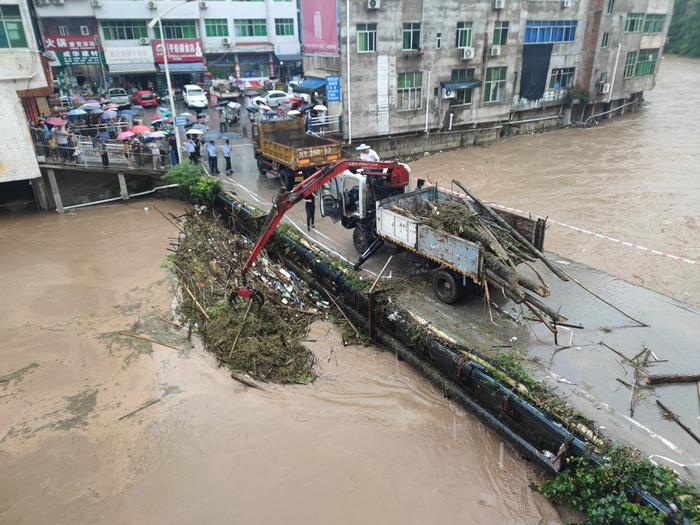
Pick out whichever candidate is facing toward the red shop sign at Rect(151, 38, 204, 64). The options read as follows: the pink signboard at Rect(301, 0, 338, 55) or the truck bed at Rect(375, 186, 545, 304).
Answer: the truck bed

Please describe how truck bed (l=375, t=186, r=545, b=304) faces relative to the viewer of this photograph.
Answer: facing away from the viewer and to the left of the viewer

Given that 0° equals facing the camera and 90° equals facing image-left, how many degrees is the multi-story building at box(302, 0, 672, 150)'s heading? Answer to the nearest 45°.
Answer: approximately 0°

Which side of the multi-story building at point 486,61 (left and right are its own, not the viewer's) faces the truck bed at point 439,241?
front

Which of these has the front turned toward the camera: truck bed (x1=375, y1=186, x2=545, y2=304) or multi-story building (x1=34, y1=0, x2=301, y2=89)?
the multi-story building

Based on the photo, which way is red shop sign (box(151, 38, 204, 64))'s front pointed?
toward the camera

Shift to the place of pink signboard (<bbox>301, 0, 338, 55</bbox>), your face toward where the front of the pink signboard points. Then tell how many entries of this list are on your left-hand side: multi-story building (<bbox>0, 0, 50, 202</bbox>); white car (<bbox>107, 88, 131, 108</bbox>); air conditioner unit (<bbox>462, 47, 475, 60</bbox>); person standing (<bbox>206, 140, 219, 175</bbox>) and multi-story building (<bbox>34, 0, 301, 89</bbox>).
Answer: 1

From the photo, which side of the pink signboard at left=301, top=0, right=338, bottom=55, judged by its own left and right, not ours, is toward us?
front

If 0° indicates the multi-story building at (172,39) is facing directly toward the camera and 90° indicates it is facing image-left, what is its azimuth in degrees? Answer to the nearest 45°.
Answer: approximately 0°

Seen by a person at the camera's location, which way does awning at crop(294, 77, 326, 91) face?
facing the viewer and to the left of the viewer

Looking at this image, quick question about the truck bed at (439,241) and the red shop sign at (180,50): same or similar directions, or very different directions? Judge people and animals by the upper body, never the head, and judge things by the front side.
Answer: very different directions

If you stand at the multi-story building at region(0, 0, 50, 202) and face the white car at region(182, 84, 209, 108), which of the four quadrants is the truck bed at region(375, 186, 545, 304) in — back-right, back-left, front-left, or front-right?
back-right

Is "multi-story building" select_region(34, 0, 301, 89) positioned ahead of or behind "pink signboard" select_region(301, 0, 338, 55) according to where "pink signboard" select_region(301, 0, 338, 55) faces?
behind

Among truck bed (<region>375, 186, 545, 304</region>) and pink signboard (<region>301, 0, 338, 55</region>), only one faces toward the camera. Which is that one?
the pink signboard

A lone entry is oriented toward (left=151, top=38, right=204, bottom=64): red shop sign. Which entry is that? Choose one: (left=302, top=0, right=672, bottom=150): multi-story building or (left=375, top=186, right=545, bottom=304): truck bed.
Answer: the truck bed
